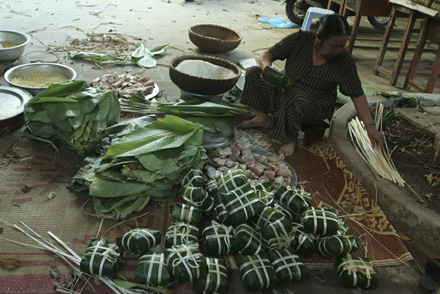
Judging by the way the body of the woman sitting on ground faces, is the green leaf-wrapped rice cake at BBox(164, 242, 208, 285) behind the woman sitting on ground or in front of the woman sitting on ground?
in front

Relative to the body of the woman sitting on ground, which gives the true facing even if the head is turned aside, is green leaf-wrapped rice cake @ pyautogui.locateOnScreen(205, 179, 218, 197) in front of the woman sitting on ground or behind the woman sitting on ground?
in front

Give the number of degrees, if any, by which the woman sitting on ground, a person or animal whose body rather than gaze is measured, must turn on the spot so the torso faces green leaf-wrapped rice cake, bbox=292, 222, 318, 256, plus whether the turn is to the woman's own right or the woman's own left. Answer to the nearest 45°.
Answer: approximately 45° to the woman's own left

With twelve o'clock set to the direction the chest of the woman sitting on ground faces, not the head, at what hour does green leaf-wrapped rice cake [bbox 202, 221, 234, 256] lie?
The green leaf-wrapped rice cake is roughly at 11 o'clock from the woman sitting on ground.

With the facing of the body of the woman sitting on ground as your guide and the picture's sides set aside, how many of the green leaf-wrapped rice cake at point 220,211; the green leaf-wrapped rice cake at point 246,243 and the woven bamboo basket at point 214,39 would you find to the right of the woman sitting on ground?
1

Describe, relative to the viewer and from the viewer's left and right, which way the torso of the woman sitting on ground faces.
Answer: facing the viewer and to the left of the viewer

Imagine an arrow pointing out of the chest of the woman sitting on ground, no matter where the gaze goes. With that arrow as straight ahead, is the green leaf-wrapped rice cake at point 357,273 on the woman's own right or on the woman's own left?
on the woman's own left

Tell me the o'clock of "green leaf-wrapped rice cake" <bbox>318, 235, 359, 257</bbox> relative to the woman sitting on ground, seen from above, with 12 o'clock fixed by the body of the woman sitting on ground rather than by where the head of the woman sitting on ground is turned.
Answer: The green leaf-wrapped rice cake is roughly at 10 o'clock from the woman sitting on ground.

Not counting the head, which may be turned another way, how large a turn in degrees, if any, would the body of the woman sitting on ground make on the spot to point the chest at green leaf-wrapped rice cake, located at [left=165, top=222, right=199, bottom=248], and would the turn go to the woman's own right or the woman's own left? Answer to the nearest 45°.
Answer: approximately 45° to the woman's own left

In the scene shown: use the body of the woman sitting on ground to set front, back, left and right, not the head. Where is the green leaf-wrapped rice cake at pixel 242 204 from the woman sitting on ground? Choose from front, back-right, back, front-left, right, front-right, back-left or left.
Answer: front-left

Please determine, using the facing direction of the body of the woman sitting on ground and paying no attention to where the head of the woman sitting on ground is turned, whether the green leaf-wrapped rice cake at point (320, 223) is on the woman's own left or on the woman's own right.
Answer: on the woman's own left

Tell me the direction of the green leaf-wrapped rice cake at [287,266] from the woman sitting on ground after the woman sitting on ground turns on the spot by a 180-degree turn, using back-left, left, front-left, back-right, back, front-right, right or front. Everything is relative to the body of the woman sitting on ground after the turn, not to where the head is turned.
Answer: back-right

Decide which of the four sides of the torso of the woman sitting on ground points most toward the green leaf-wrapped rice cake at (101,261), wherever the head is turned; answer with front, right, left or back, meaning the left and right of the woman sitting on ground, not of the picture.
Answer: front
